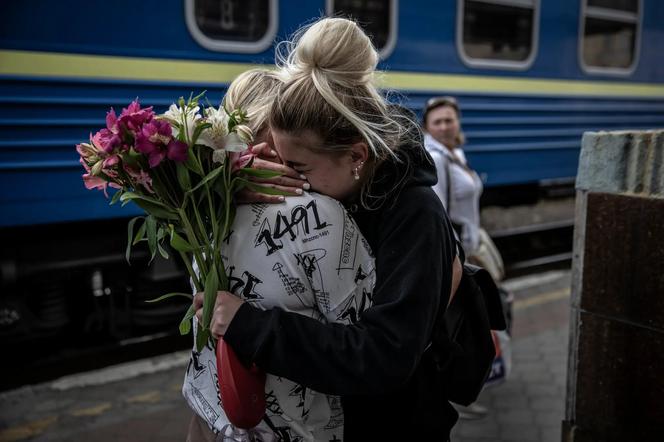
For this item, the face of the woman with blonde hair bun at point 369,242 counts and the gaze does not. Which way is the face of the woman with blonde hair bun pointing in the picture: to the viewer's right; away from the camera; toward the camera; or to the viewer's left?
to the viewer's left

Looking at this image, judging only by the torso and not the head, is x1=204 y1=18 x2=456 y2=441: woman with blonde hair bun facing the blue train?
no

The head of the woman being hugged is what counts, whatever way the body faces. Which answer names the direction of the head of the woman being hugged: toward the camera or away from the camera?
away from the camera

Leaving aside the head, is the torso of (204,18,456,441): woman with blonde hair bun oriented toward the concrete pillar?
no

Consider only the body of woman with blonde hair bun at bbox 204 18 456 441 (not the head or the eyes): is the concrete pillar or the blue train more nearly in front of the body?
the blue train

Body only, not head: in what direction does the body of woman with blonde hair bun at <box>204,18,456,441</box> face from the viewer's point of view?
to the viewer's left
